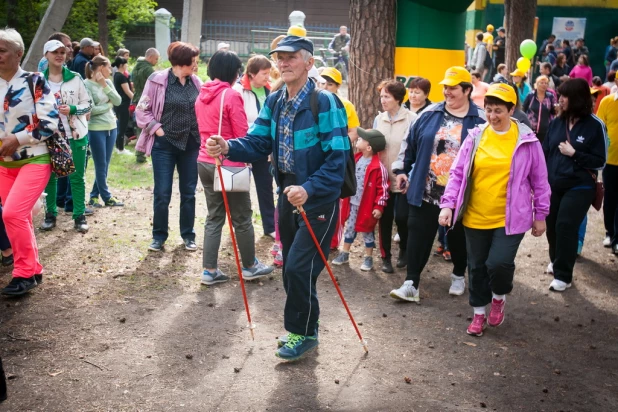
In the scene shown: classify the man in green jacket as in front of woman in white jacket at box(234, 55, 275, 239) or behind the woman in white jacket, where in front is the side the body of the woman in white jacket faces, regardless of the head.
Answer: behind

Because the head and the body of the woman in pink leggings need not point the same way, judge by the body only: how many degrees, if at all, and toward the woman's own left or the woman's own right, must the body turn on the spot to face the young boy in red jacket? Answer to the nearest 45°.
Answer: approximately 135° to the woman's own left

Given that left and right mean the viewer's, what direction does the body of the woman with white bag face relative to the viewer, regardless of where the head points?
facing away from the viewer and to the right of the viewer

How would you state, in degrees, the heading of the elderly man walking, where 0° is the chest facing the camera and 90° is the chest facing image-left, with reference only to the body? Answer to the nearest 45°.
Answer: approximately 45°

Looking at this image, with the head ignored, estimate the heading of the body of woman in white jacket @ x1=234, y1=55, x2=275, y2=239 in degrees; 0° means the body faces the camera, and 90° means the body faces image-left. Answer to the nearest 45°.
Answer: approximately 315°

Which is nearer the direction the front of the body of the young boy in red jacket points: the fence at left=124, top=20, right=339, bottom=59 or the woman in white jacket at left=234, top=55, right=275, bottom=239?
the woman in white jacket

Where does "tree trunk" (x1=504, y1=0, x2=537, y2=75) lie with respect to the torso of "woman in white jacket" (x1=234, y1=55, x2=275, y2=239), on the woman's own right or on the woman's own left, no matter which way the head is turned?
on the woman's own left

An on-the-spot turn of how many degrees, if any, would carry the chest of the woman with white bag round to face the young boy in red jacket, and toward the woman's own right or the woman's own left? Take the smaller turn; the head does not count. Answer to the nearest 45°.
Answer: approximately 45° to the woman's own right

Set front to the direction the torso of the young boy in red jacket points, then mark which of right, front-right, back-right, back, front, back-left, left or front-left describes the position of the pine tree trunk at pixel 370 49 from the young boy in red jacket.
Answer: back-right

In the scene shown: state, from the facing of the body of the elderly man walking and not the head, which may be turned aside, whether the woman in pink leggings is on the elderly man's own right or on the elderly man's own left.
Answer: on the elderly man's own right

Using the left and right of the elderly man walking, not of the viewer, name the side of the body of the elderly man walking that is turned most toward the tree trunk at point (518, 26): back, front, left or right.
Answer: back

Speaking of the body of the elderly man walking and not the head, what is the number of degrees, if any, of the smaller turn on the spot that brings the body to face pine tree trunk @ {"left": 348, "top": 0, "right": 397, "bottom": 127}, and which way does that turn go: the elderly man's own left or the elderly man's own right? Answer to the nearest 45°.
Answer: approximately 135° to the elderly man's own right

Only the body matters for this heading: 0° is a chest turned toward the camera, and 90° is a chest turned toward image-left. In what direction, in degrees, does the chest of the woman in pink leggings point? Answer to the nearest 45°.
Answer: approximately 45°
